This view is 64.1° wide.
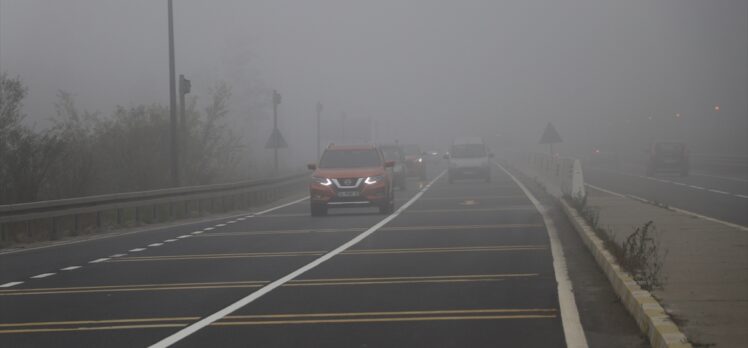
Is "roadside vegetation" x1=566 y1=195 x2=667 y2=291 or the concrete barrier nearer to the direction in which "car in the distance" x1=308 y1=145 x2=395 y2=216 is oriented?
the roadside vegetation

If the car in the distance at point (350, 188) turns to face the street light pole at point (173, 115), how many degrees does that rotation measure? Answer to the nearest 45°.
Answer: approximately 135° to its right

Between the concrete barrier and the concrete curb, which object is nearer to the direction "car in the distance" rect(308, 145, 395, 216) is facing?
the concrete curb

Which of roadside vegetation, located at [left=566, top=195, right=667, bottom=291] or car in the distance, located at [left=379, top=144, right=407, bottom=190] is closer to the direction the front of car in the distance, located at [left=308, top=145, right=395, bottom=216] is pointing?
the roadside vegetation

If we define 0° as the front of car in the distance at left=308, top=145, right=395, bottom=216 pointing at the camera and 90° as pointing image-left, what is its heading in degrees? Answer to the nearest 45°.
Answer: approximately 0°

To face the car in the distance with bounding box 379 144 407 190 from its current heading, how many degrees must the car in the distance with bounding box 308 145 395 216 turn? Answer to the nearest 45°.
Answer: approximately 180°

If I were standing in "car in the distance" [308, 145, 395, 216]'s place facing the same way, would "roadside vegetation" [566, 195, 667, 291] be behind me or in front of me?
in front

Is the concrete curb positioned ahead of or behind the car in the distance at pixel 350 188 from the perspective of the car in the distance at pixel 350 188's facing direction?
ahead

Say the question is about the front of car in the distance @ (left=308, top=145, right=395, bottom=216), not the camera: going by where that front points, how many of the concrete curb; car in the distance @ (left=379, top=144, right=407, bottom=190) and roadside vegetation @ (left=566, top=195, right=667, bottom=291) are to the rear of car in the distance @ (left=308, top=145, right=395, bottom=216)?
1
